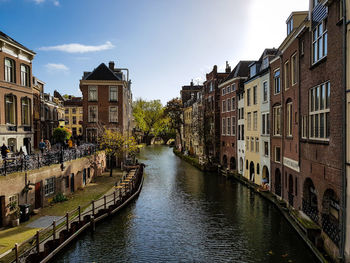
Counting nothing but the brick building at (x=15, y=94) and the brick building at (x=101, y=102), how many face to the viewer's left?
0

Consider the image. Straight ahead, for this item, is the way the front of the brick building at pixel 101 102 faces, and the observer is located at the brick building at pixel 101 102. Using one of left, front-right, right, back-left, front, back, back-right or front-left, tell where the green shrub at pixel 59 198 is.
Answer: front

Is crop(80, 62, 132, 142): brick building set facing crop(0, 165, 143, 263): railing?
yes

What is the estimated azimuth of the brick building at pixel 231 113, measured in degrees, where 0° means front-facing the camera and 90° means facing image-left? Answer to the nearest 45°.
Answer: approximately 45°

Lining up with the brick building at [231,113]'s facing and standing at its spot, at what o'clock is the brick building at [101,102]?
the brick building at [101,102] is roughly at 1 o'clock from the brick building at [231,113].

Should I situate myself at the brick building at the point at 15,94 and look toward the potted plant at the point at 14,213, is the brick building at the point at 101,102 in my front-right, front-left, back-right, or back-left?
back-left

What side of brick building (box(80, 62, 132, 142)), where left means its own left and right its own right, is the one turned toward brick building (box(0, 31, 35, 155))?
front

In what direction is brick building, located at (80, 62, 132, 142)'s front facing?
toward the camera

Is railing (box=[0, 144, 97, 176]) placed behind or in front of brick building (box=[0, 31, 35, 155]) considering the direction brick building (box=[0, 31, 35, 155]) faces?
in front

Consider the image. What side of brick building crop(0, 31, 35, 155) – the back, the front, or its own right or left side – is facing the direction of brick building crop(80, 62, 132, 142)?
left

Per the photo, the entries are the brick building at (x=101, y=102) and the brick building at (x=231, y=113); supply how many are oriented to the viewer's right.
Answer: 0

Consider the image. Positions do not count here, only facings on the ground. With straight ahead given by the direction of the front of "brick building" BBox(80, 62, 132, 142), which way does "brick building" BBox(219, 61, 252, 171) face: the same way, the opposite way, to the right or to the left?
to the right

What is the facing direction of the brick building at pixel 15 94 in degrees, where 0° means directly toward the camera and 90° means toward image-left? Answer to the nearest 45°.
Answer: approximately 315°

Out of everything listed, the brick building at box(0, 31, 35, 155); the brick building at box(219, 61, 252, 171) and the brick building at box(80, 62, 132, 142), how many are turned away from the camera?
0

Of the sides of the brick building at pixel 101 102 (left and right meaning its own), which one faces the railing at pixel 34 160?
front
